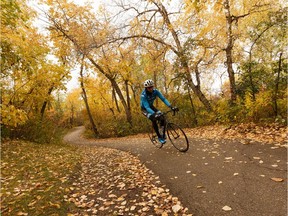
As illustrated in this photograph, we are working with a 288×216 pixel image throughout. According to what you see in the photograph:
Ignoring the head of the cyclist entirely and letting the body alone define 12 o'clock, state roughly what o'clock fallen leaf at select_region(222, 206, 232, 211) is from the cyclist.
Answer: The fallen leaf is roughly at 1 o'clock from the cyclist.

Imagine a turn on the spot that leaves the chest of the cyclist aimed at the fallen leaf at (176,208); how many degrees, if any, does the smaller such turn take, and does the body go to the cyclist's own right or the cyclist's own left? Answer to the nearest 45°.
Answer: approximately 45° to the cyclist's own right

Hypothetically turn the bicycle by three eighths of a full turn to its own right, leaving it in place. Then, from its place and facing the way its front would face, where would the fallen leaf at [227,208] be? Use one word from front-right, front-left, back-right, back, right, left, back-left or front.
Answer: left

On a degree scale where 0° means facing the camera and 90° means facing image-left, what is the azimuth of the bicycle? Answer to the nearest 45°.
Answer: approximately 315°

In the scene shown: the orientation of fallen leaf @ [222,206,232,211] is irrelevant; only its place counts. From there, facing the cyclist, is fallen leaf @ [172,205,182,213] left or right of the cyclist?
left

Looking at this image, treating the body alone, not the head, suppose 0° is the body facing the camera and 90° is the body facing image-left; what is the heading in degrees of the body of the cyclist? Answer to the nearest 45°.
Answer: approximately 315°

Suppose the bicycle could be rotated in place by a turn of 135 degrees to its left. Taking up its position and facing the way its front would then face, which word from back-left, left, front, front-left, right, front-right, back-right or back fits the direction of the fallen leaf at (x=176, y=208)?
back
